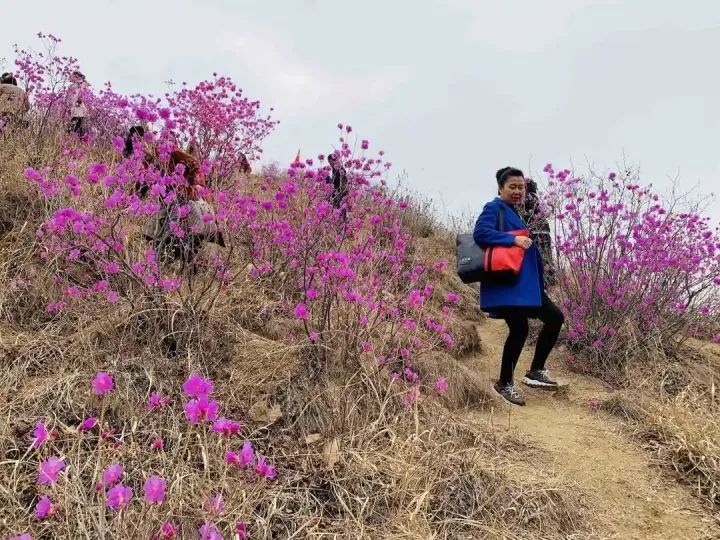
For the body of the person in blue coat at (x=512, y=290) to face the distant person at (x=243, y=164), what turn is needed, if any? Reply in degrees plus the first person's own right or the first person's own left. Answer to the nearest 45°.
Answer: approximately 180°

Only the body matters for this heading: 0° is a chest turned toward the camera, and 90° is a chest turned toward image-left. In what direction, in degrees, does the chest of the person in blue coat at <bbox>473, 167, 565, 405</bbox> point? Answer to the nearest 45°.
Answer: approximately 315°

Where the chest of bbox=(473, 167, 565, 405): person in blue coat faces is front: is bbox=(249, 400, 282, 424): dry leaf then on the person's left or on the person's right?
on the person's right

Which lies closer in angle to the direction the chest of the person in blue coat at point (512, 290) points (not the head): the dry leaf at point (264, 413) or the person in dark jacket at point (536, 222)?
the dry leaf

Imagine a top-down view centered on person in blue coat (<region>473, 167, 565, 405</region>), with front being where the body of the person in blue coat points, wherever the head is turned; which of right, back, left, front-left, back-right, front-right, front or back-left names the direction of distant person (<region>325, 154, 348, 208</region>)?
back-right

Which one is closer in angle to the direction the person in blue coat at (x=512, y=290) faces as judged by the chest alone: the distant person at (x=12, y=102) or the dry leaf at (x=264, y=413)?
the dry leaf

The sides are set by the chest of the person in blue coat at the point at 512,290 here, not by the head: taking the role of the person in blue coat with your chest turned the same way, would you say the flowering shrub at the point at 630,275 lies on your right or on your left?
on your left

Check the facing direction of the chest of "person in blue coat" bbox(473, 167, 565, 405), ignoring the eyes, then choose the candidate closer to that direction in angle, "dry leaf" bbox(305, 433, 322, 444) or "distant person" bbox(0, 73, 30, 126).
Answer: the dry leaf

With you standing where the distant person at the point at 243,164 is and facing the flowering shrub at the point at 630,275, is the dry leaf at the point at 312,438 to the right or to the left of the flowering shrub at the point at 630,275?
right

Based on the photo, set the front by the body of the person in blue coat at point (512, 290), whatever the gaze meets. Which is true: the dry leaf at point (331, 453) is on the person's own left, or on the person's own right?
on the person's own right

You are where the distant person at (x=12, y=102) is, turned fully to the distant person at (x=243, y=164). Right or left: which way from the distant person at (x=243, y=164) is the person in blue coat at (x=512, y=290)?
right
